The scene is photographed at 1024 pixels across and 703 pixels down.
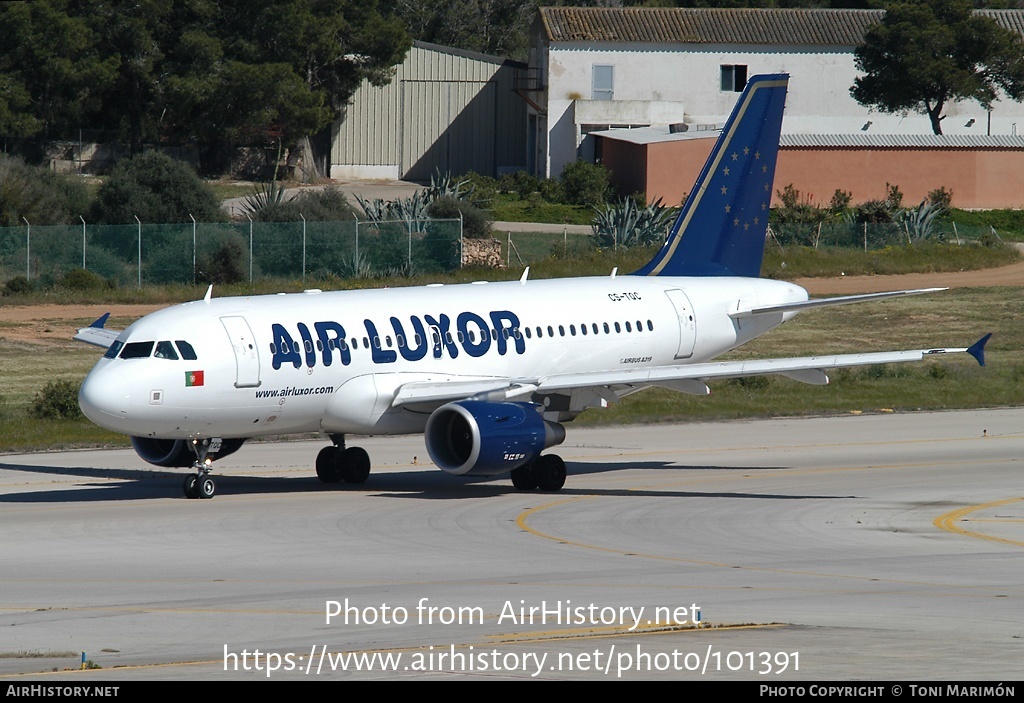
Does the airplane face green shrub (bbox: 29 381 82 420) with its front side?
no

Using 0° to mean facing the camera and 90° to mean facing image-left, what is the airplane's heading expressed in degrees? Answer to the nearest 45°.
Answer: approximately 45°
